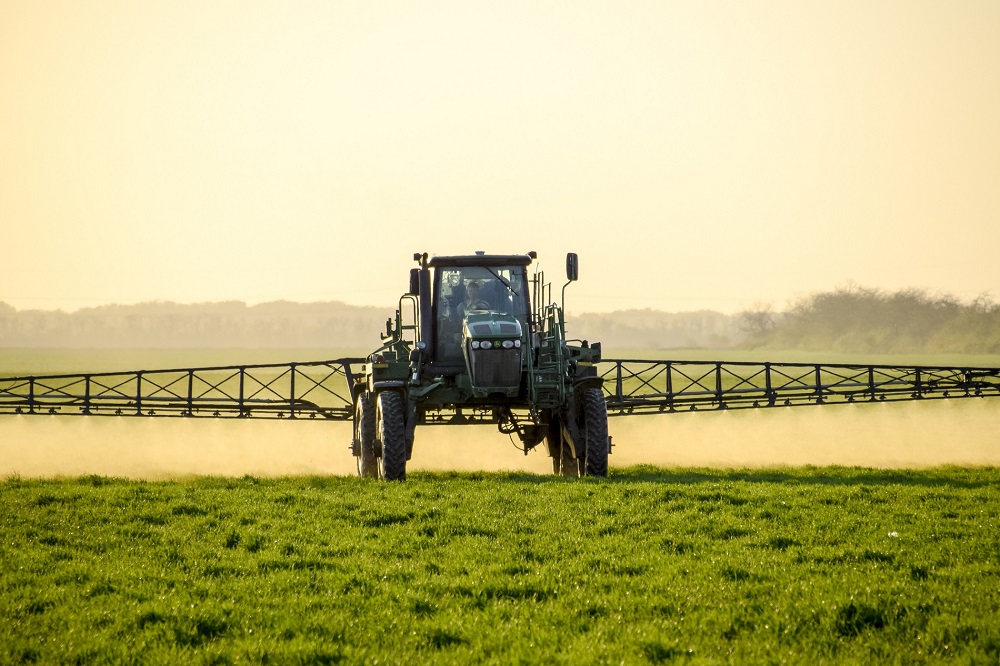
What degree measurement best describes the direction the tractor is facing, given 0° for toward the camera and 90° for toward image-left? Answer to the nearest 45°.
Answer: approximately 0°
